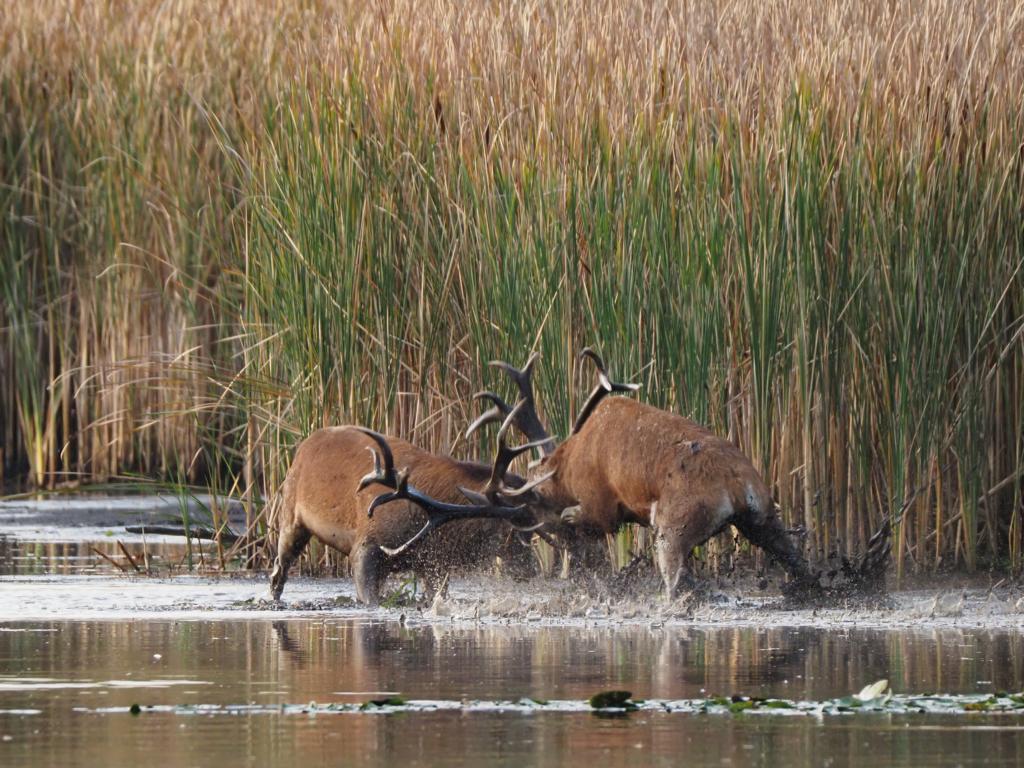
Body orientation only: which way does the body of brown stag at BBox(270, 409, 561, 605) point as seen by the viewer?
to the viewer's right

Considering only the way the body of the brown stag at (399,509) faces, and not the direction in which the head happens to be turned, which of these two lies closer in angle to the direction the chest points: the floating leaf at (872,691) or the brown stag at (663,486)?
the brown stag

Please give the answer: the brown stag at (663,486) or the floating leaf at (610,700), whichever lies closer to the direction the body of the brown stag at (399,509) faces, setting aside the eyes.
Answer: the brown stag

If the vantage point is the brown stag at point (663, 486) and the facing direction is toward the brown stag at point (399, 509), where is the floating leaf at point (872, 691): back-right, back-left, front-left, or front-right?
back-left

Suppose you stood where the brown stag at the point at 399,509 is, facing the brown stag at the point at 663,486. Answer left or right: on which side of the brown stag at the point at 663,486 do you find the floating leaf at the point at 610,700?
right

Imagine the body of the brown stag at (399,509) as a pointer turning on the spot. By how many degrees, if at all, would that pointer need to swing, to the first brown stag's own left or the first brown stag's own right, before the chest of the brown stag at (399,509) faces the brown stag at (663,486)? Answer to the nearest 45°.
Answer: approximately 45° to the first brown stag's own right

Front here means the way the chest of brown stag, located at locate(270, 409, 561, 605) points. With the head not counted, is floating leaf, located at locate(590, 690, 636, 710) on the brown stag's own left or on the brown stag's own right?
on the brown stag's own right

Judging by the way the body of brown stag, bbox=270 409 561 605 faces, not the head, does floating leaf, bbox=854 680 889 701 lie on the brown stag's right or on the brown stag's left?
on the brown stag's right
